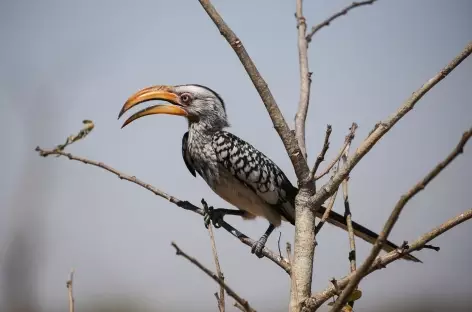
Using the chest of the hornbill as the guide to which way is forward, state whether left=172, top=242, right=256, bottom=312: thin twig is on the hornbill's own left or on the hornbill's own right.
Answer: on the hornbill's own left

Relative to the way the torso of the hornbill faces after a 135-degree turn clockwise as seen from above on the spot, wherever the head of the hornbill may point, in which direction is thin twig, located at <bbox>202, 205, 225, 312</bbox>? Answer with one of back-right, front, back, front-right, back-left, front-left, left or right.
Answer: back-left

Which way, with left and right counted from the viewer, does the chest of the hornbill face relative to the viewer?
facing to the left of the viewer

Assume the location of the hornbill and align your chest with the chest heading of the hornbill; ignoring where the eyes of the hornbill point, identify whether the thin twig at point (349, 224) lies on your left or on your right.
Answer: on your left
